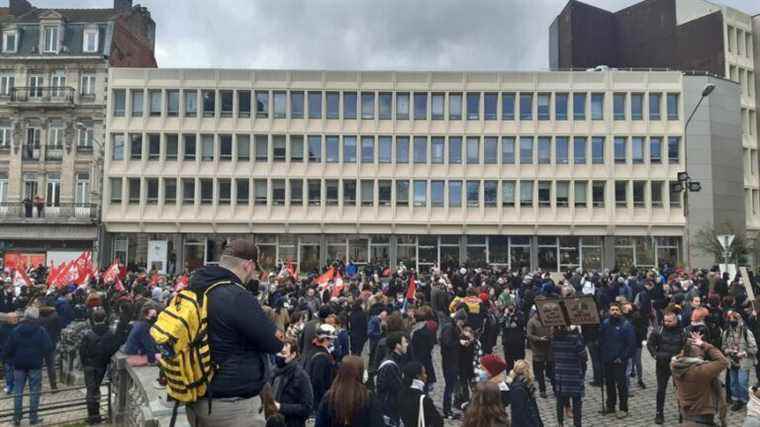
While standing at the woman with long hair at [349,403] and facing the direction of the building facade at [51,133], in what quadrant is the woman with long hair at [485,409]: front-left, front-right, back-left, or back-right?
back-right

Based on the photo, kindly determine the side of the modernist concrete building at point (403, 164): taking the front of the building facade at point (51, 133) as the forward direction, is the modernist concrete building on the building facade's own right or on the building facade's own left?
on the building facade's own left

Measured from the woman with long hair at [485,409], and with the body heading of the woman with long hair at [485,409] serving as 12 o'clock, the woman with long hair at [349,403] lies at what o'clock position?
the woman with long hair at [349,403] is roughly at 9 o'clock from the woman with long hair at [485,409].

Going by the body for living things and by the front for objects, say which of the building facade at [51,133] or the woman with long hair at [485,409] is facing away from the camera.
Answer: the woman with long hair

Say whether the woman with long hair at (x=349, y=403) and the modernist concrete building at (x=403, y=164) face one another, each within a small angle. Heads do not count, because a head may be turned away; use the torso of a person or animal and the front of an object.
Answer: yes

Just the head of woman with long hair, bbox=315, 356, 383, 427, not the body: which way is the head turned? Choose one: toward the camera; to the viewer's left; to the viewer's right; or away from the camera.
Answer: away from the camera

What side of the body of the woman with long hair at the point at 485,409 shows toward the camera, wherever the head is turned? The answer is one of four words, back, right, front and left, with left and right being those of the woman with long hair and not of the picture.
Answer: back

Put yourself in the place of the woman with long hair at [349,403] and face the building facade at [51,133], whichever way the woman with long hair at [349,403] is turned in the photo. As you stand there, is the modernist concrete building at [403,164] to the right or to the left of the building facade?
right

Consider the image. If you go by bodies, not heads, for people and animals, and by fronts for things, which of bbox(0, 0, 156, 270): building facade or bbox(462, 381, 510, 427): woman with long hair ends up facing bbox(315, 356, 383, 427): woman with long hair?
the building facade

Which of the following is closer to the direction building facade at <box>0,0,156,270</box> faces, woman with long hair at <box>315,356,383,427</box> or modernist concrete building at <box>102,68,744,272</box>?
the woman with long hair

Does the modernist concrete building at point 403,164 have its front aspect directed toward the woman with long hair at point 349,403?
yes

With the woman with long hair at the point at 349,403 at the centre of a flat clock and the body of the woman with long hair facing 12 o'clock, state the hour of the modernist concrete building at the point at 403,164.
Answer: The modernist concrete building is roughly at 12 o'clock from the woman with long hair.

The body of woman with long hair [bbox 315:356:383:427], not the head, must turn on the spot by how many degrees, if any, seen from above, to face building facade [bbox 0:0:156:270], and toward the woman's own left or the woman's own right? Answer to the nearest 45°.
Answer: approximately 45° to the woman's own left

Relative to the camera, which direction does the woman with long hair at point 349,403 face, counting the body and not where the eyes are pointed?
away from the camera
